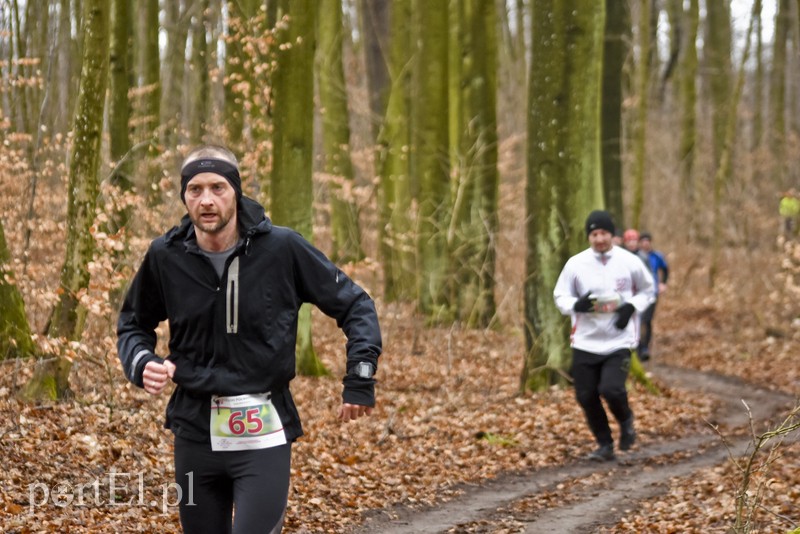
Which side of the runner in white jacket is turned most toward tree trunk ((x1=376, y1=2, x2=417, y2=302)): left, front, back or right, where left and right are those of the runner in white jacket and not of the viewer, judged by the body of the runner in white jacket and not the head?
back

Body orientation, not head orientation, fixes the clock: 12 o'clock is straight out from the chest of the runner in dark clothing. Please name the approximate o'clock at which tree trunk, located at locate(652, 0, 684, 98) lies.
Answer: The tree trunk is roughly at 7 o'clock from the runner in dark clothing.

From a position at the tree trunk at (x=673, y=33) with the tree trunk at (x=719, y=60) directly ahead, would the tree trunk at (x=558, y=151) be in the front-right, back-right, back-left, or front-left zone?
back-right

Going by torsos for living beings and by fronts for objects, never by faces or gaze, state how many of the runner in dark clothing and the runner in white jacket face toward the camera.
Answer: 2

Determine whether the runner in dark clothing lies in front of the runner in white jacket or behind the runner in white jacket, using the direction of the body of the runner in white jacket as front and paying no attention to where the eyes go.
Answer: in front

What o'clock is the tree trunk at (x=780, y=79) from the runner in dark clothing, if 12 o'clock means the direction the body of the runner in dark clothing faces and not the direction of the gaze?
The tree trunk is roughly at 7 o'clock from the runner in dark clothing.

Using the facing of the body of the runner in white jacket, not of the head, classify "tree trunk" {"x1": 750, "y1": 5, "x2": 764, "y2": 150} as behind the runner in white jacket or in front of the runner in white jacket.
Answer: behind

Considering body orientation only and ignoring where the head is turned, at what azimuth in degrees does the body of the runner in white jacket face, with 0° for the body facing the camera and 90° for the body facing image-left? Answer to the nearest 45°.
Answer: approximately 0°

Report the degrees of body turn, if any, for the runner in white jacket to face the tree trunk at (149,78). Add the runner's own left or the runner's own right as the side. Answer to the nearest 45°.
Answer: approximately 135° to the runner's own right

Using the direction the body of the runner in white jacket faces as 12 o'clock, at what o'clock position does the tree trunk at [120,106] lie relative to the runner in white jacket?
The tree trunk is roughly at 4 o'clock from the runner in white jacket.
